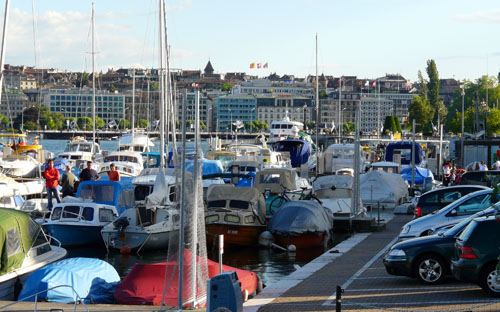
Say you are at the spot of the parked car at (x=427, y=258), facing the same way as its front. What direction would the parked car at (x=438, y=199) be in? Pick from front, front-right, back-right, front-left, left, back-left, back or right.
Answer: right

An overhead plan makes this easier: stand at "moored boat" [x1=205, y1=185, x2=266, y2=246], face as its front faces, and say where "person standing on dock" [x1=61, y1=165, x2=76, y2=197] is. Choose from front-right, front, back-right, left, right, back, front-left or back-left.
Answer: back-right

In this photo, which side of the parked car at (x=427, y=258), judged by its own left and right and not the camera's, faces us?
left

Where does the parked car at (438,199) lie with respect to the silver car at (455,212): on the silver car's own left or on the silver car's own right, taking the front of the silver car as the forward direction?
on the silver car's own right

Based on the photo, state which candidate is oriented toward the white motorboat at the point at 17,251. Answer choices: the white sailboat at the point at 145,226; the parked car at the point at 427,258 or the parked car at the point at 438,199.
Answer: the parked car at the point at 427,258

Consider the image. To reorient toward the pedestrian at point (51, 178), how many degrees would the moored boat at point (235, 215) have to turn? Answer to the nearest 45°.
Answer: approximately 90° to its right

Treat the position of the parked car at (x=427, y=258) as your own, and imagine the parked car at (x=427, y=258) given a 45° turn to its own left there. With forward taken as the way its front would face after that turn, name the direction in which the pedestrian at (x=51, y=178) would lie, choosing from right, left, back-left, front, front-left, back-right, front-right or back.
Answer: right

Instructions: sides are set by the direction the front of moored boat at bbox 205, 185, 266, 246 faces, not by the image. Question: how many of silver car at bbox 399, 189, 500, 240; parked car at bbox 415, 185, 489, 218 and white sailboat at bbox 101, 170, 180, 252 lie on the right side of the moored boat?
1

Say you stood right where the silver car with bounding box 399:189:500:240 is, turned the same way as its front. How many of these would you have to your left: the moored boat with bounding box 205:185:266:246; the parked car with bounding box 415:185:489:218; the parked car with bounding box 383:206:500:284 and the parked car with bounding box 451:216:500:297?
2

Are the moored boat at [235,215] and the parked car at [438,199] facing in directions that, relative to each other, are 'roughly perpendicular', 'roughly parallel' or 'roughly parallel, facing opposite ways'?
roughly perpendicular

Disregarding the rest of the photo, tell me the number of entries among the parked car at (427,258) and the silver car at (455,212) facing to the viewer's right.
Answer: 0

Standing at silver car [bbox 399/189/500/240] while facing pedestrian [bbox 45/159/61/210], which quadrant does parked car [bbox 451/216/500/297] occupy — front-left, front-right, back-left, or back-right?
back-left

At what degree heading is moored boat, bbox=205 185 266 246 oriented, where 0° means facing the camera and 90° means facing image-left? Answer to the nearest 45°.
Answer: approximately 0°

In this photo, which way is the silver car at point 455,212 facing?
to the viewer's left
